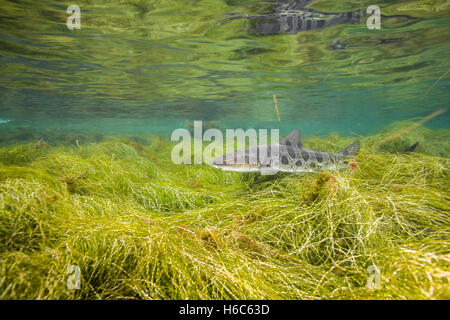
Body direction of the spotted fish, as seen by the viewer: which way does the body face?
to the viewer's left
